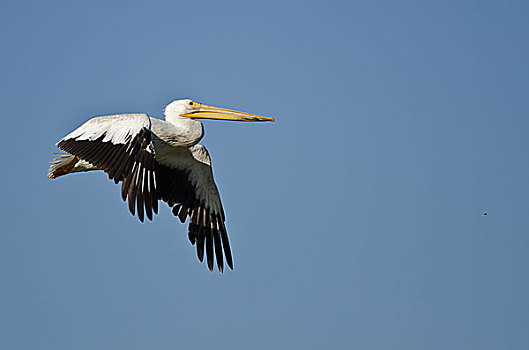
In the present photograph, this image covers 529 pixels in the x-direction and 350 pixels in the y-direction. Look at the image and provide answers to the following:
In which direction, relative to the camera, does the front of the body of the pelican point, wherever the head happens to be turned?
to the viewer's right

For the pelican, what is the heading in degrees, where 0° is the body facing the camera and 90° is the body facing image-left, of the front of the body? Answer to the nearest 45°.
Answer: approximately 270°
